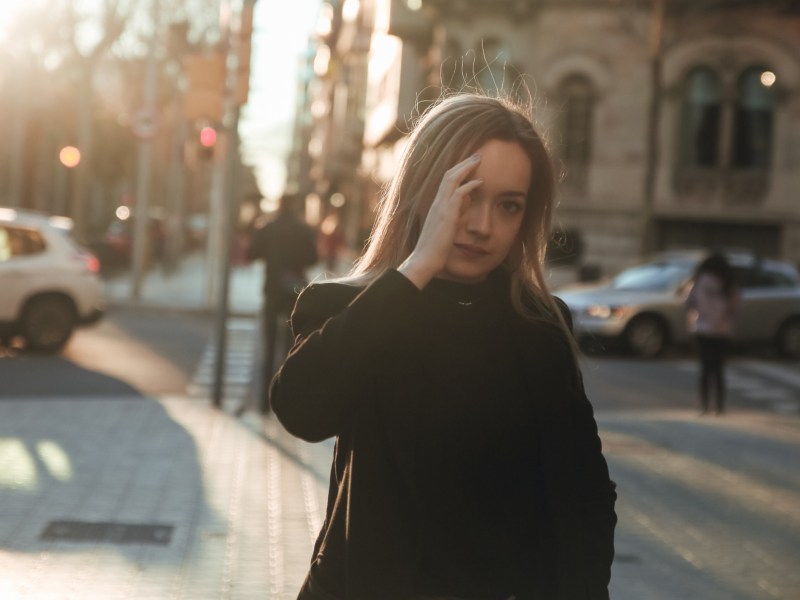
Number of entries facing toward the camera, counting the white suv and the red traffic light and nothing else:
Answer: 1

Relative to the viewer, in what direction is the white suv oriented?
to the viewer's left

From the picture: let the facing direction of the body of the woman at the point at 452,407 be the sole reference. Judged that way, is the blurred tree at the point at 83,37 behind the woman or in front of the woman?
behind

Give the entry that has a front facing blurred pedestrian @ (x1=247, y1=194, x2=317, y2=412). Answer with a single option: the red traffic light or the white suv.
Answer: the red traffic light

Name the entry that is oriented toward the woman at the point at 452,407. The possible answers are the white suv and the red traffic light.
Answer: the red traffic light

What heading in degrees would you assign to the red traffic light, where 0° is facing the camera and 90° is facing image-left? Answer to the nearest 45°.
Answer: approximately 0°

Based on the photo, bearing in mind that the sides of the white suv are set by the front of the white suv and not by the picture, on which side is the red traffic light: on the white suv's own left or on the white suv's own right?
on the white suv's own right

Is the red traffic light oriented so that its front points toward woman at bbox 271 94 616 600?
yes
